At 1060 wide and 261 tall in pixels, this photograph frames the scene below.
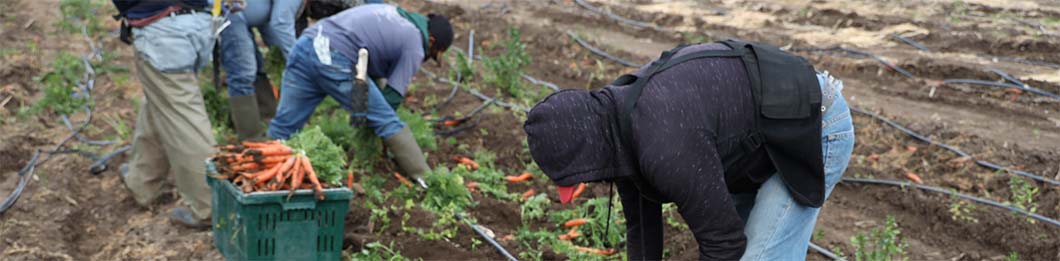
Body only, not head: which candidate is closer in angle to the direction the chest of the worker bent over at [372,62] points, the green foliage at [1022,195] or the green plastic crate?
the green foliage

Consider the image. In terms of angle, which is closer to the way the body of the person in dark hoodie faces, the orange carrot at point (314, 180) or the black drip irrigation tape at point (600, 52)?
the orange carrot

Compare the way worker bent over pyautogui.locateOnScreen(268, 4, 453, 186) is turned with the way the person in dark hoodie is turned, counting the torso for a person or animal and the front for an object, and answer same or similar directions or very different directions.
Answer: very different directions

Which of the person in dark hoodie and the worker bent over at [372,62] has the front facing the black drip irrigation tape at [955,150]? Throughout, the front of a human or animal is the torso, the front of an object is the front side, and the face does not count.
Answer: the worker bent over

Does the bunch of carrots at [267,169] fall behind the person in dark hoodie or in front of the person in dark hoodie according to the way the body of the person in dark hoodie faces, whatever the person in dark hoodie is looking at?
in front

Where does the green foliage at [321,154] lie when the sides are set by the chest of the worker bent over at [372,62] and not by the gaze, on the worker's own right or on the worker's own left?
on the worker's own right

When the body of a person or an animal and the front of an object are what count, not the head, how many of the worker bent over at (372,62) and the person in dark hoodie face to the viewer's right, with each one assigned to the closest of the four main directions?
1

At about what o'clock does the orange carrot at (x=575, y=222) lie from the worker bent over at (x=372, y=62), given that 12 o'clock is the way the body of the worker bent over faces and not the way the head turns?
The orange carrot is roughly at 1 o'clock from the worker bent over.

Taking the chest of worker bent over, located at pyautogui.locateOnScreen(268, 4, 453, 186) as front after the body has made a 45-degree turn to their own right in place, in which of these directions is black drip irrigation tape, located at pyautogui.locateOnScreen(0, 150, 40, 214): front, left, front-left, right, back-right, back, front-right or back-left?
back-right

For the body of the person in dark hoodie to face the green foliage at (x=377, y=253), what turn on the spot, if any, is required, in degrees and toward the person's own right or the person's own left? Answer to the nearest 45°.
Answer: approximately 45° to the person's own right

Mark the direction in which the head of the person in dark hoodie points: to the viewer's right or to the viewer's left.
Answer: to the viewer's left

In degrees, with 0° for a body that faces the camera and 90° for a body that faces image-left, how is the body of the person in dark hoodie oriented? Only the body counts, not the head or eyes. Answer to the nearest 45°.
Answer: approximately 90°

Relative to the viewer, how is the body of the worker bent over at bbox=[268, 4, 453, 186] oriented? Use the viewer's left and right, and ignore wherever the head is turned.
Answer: facing to the right of the viewer
